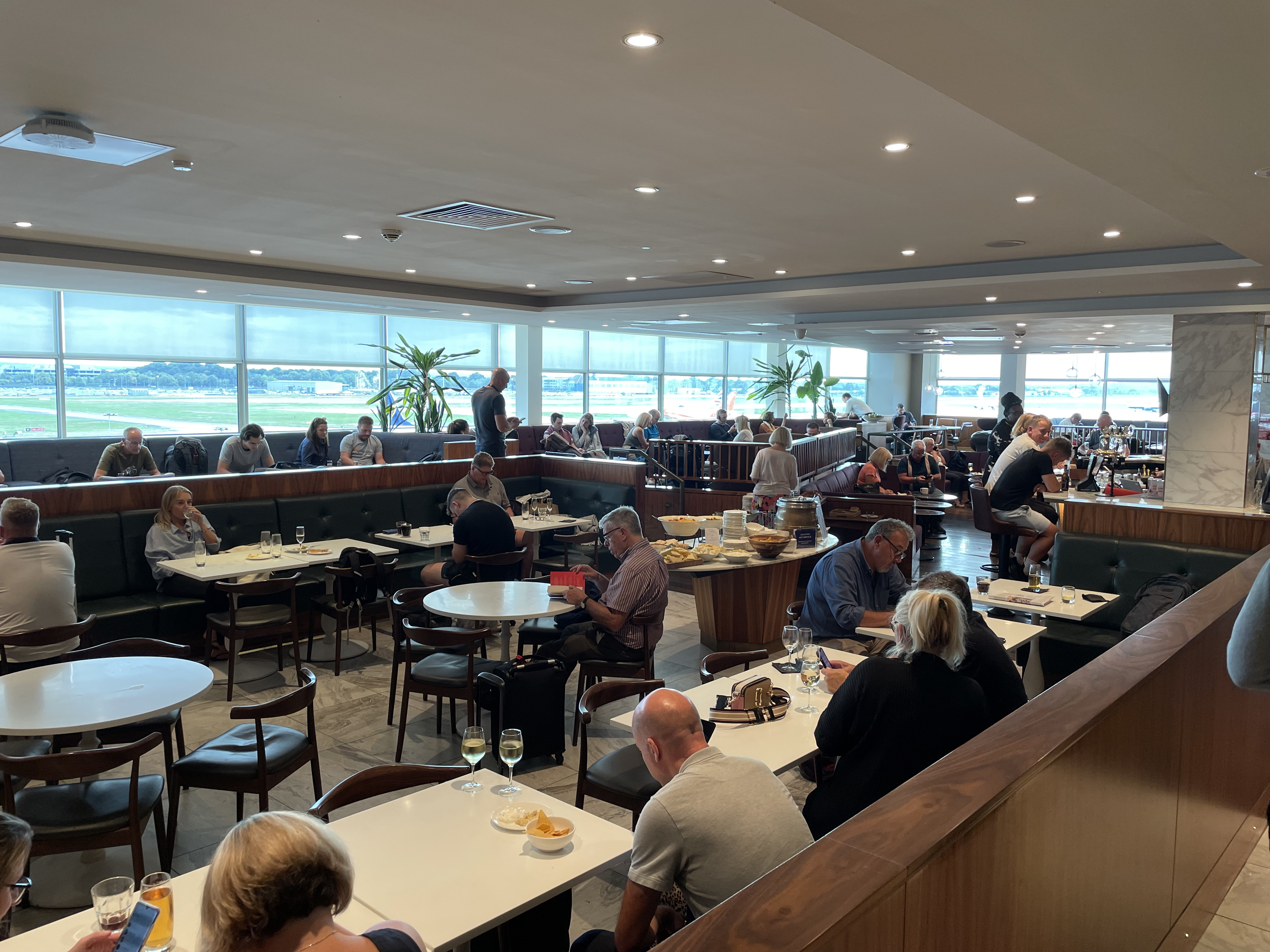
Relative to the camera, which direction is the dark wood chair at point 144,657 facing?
toward the camera

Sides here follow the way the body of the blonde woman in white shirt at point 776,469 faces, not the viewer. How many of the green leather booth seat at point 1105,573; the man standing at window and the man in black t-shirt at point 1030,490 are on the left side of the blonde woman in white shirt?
1

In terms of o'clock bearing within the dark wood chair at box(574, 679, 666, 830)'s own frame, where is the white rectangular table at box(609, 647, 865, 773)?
The white rectangular table is roughly at 11 o'clock from the dark wood chair.

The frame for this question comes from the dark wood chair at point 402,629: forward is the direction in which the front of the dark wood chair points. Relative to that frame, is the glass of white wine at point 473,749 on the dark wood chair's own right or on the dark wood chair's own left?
on the dark wood chair's own right

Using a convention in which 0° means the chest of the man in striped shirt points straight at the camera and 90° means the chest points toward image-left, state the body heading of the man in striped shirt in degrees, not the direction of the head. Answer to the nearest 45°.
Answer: approximately 90°

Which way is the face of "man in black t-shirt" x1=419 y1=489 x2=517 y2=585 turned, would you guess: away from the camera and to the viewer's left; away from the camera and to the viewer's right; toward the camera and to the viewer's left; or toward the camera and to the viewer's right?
away from the camera and to the viewer's left

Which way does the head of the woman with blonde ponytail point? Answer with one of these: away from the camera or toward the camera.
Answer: away from the camera

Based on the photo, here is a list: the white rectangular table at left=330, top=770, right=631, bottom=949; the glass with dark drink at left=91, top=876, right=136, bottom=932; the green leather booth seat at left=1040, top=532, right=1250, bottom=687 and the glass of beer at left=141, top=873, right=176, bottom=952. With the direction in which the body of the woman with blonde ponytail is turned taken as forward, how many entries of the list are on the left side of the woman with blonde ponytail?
3

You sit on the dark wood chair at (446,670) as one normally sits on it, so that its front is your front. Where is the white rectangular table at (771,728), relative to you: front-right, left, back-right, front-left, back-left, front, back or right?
right

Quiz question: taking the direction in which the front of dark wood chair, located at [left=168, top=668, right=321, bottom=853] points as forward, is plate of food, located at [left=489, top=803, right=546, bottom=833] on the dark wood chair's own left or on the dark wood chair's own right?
on the dark wood chair's own left

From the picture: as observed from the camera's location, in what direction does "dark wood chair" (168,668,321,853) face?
facing the viewer and to the left of the viewer

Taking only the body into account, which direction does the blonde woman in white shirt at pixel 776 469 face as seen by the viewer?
away from the camera
